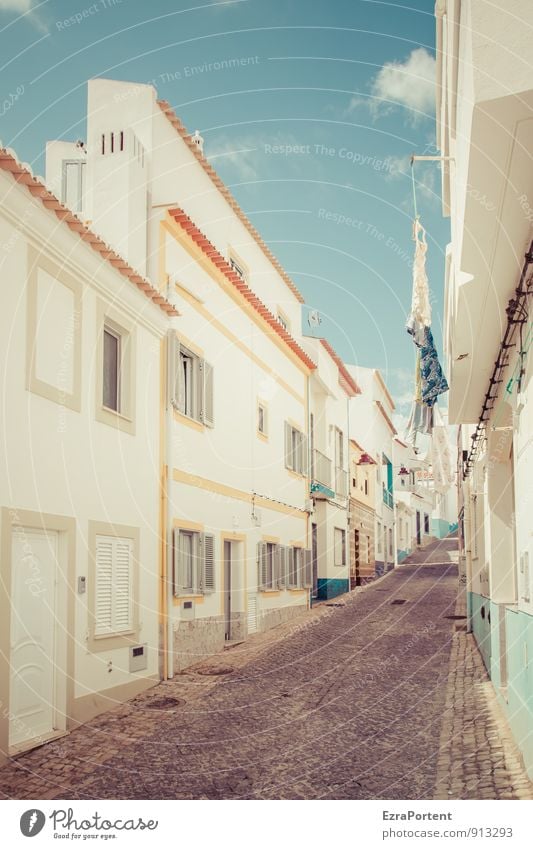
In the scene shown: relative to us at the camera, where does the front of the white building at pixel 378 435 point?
facing to the right of the viewer

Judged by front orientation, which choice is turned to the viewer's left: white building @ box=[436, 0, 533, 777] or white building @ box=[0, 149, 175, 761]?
white building @ box=[436, 0, 533, 777]

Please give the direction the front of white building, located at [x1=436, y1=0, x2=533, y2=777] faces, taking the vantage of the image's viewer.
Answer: facing to the left of the viewer

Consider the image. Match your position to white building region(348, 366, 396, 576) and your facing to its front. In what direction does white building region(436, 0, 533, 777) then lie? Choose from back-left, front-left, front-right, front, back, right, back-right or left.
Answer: right

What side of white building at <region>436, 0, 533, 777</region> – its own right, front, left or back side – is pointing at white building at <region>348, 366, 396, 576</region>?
right

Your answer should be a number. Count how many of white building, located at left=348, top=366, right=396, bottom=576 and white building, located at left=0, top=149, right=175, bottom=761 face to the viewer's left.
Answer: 0

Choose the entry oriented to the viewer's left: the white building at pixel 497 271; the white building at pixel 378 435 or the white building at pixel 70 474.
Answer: the white building at pixel 497 271

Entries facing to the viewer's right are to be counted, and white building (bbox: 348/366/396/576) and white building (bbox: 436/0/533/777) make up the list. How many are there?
1
